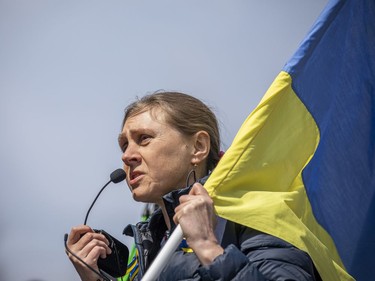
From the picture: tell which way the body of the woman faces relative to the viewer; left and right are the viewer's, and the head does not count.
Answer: facing the viewer and to the left of the viewer
